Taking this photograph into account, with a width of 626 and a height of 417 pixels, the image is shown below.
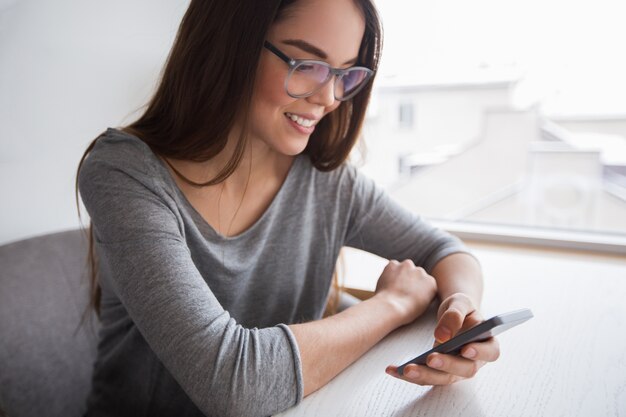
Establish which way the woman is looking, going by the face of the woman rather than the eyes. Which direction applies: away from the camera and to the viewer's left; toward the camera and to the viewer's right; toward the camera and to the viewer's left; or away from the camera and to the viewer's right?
toward the camera and to the viewer's right

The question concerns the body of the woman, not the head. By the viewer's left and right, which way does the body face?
facing the viewer and to the right of the viewer
